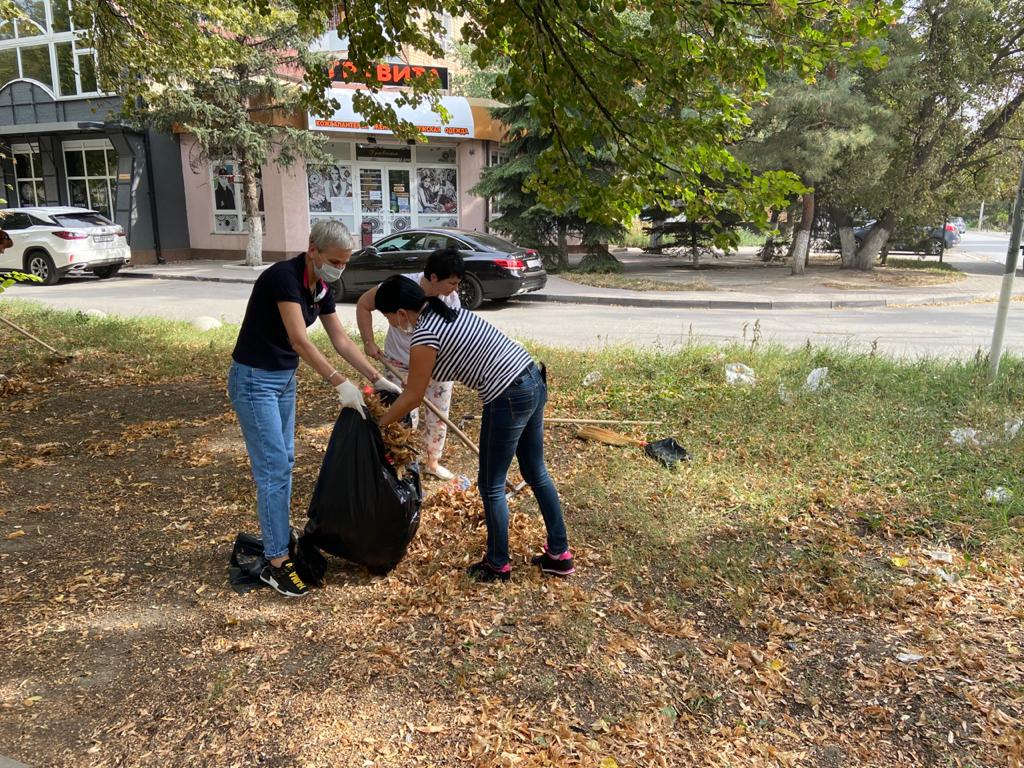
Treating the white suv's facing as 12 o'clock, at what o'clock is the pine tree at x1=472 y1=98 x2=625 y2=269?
The pine tree is roughly at 5 o'clock from the white suv.

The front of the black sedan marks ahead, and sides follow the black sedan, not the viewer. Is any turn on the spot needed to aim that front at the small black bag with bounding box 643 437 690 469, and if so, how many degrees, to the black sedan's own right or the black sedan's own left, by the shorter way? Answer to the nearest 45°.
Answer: approximately 135° to the black sedan's own left

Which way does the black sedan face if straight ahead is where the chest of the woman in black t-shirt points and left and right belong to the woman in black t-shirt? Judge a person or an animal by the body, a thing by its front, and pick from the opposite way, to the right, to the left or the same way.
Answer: the opposite way

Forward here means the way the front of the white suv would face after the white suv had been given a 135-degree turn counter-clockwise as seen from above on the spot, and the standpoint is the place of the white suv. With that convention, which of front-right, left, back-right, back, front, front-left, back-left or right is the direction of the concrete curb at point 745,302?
front-left

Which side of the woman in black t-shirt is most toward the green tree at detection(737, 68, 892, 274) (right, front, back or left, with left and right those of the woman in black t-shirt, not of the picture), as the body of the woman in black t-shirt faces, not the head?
left

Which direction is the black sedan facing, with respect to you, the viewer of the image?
facing away from the viewer and to the left of the viewer

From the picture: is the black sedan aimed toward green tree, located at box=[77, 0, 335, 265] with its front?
yes

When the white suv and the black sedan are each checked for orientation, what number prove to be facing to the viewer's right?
0

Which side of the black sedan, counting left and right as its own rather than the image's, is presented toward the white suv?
front

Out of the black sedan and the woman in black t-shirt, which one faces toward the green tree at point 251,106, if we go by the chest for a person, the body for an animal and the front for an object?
the black sedan

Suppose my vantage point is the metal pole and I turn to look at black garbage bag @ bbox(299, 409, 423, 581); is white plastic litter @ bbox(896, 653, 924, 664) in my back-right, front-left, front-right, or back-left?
front-left

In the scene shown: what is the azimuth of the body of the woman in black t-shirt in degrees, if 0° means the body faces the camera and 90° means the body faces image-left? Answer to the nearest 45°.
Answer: approximately 315°

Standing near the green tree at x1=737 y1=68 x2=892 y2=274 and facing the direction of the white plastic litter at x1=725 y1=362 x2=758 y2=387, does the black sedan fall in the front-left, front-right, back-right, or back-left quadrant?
front-right

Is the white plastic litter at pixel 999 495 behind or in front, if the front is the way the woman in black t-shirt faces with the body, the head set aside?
in front

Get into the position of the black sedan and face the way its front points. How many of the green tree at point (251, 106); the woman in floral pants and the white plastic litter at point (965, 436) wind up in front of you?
1

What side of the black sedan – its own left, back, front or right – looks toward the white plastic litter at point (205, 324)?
left

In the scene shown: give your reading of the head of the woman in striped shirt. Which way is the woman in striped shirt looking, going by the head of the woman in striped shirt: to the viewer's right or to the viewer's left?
to the viewer's left
